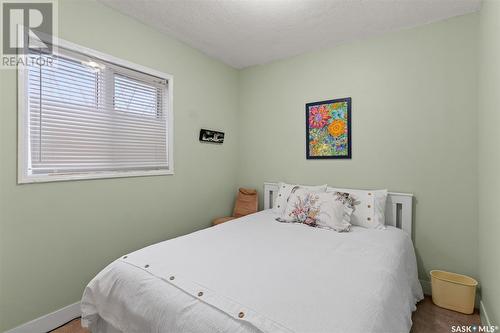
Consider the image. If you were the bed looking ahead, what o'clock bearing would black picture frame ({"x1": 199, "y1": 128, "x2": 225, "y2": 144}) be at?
The black picture frame is roughly at 4 o'clock from the bed.

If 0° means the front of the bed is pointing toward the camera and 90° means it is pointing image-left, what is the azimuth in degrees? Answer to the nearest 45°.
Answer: approximately 45°

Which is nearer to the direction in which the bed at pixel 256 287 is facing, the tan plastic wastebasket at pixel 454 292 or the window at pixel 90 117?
the window

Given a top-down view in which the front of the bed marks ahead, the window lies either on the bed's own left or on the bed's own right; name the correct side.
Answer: on the bed's own right

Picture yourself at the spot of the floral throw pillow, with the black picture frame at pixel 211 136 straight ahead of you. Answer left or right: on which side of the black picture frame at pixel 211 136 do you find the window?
left

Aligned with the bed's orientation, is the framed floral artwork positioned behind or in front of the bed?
behind

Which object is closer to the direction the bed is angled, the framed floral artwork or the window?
the window

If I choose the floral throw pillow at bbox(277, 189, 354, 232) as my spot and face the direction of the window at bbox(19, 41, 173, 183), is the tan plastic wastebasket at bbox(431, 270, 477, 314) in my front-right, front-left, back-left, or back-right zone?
back-left

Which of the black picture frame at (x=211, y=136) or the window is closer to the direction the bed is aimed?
the window
